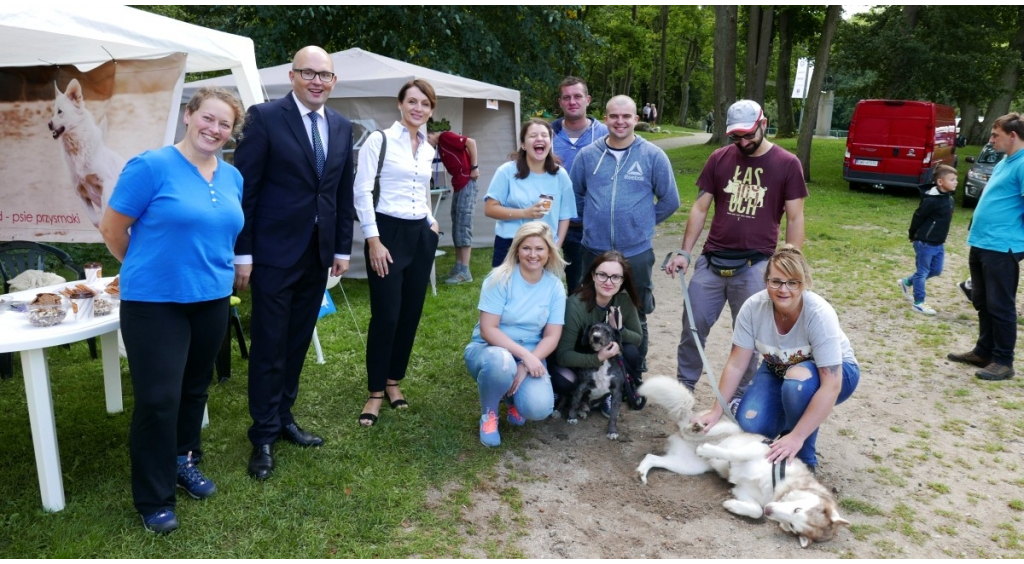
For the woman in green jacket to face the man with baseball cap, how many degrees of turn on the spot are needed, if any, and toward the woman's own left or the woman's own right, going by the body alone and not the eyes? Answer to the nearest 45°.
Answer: approximately 90° to the woman's own left

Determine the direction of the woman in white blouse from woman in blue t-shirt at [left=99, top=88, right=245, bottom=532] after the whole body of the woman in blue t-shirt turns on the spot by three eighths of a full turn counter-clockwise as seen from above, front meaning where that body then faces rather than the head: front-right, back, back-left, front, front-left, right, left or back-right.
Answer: front-right

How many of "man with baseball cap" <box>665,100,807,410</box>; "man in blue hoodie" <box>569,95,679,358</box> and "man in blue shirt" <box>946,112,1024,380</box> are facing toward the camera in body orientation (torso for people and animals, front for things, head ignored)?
2

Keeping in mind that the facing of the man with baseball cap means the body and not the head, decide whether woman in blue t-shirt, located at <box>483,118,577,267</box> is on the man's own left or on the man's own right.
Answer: on the man's own right

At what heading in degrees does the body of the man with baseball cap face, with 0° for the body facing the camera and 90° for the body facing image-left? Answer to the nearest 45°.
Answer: approximately 0°

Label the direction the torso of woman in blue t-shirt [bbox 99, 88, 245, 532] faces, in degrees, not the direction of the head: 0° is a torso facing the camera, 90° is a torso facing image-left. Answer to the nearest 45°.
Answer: approximately 315°

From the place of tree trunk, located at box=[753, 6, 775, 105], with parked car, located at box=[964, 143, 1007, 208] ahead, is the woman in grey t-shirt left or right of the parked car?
right
